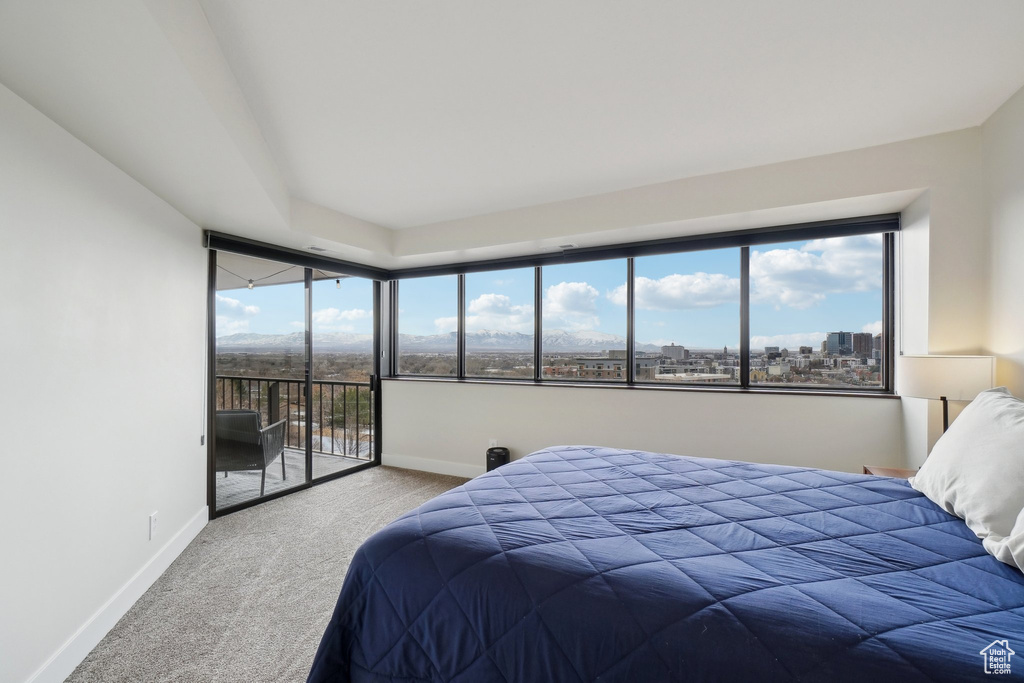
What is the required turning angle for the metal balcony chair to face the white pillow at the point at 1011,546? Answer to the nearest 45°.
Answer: approximately 90° to its right

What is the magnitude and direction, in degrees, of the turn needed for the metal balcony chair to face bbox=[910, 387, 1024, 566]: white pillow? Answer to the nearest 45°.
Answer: approximately 90° to its right

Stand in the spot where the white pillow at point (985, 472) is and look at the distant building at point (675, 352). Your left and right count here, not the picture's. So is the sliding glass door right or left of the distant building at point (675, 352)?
left

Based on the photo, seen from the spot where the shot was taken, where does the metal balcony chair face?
facing away from the viewer and to the right of the viewer

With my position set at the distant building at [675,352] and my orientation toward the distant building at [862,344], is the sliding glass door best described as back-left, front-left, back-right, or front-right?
back-right
